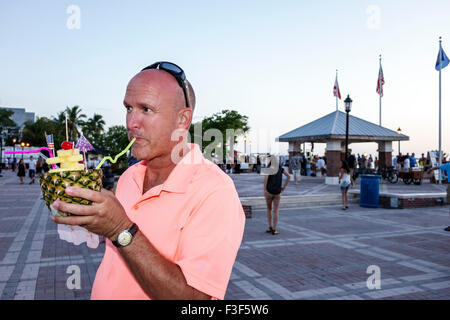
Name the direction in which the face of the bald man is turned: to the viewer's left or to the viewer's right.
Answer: to the viewer's left

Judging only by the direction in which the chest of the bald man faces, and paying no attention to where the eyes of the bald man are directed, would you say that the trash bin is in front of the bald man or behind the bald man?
behind

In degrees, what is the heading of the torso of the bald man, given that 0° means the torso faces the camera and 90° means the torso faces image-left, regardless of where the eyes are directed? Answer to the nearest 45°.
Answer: approximately 45°
